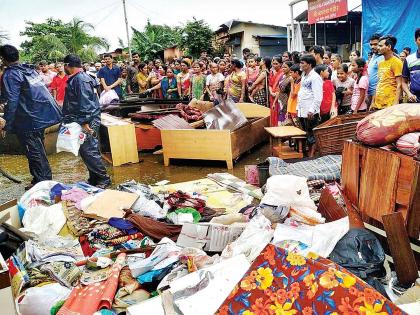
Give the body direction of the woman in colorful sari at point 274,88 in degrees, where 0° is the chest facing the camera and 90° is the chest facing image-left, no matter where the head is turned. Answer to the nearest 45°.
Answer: approximately 45°

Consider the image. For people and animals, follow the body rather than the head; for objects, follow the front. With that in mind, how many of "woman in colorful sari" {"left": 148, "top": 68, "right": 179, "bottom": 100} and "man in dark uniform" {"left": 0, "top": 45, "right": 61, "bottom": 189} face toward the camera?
1

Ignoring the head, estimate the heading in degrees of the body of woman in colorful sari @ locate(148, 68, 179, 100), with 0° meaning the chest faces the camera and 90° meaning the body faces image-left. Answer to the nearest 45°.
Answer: approximately 0°

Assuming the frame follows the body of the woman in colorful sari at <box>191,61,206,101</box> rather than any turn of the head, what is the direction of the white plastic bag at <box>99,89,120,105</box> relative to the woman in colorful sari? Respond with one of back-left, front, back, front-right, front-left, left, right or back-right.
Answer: right

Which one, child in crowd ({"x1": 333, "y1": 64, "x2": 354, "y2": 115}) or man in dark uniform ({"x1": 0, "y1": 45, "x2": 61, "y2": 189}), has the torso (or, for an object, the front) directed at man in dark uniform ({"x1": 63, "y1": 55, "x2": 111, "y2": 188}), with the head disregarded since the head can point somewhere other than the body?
the child in crowd

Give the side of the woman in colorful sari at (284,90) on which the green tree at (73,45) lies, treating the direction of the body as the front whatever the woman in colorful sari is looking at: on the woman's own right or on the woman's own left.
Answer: on the woman's own right

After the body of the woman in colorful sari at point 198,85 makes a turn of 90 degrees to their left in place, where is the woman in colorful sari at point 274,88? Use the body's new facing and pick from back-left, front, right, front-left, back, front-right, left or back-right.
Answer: front-right

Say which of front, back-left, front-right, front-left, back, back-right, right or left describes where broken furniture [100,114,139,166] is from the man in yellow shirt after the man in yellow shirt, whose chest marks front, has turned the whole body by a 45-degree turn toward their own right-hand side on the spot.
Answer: front
